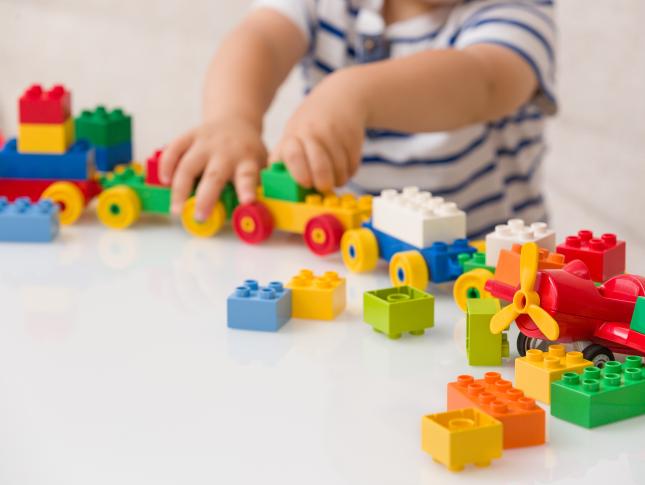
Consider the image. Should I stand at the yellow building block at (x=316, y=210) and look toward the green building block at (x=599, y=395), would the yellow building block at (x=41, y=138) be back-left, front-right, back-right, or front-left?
back-right

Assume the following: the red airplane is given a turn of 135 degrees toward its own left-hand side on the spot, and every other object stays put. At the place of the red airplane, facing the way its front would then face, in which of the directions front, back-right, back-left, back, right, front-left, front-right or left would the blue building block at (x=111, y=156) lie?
back-left

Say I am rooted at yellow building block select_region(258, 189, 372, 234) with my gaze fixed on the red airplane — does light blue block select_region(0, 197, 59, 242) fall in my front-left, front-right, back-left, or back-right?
back-right

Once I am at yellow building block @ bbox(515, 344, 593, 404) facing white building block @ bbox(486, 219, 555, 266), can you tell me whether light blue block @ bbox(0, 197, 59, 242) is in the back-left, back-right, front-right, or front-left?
front-left

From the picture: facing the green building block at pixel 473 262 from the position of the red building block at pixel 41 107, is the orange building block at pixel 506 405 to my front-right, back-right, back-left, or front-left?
front-right

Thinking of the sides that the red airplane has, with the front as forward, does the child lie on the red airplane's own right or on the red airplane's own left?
on the red airplane's own right

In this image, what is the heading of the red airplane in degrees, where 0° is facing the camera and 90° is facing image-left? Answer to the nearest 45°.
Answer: approximately 45°
